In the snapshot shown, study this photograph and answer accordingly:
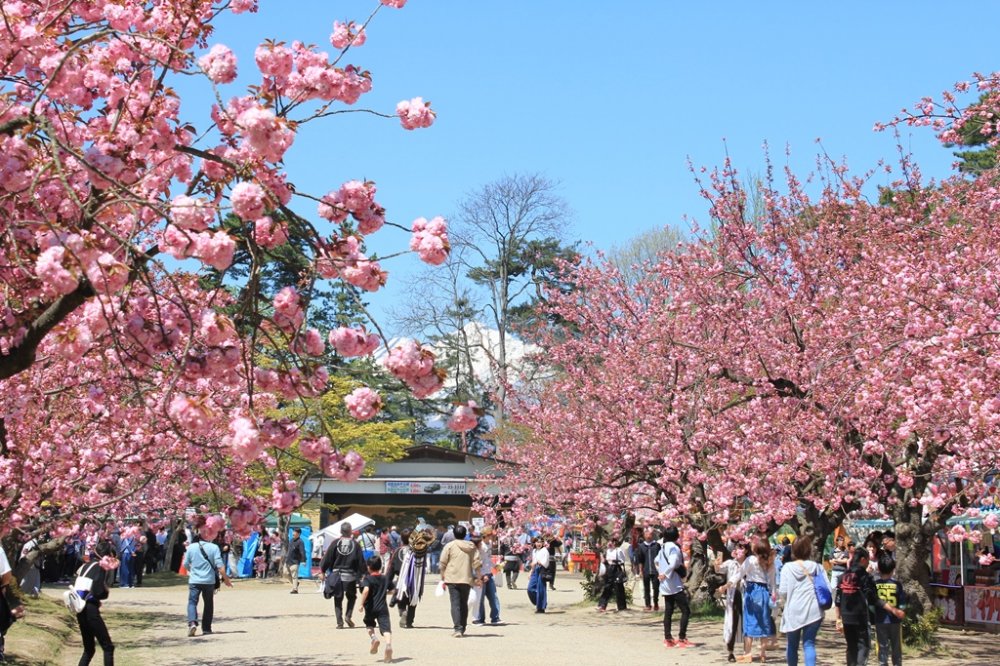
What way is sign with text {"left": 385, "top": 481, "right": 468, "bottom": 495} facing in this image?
toward the camera

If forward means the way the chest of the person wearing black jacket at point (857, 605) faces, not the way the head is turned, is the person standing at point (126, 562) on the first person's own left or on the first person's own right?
on the first person's own left

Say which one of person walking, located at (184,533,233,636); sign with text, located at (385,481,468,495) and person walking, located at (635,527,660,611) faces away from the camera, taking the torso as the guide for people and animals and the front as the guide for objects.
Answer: person walking, located at (184,533,233,636)

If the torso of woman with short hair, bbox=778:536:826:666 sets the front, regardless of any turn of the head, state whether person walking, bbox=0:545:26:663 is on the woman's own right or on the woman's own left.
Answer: on the woman's own left

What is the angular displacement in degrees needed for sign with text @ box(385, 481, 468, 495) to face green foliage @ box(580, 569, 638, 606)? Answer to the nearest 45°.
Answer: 0° — it already faces it

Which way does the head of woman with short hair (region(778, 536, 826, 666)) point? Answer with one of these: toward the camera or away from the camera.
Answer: away from the camera

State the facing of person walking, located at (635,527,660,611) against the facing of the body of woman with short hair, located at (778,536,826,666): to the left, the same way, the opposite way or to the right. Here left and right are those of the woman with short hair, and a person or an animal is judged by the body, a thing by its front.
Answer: the opposite way

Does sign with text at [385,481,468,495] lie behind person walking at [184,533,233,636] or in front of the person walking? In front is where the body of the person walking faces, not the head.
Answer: in front

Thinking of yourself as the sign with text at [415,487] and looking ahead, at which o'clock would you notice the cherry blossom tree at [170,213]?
The cherry blossom tree is roughly at 12 o'clock from the sign with text.

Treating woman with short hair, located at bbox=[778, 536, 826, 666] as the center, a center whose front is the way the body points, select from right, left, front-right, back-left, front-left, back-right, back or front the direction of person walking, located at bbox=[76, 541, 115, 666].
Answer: left

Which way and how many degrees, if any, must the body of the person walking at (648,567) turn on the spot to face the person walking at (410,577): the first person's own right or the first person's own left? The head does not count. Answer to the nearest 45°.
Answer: approximately 45° to the first person's own right

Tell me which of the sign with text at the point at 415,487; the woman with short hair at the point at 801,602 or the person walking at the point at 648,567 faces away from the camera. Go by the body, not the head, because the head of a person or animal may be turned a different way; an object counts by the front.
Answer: the woman with short hair

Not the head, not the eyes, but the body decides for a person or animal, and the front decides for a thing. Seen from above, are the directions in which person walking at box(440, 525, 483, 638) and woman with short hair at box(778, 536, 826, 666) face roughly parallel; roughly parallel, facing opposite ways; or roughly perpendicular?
roughly parallel

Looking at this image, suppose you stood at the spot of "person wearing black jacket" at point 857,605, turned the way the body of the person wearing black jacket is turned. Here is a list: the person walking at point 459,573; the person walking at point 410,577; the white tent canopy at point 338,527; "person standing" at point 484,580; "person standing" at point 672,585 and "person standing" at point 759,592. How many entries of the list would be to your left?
6

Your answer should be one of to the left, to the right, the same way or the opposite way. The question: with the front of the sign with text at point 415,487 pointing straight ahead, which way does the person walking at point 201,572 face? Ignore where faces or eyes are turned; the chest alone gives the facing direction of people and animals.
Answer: the opposite way

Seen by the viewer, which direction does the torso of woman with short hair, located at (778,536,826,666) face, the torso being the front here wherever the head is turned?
away from the camera

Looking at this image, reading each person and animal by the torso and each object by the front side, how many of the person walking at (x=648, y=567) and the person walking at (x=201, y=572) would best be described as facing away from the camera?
1
